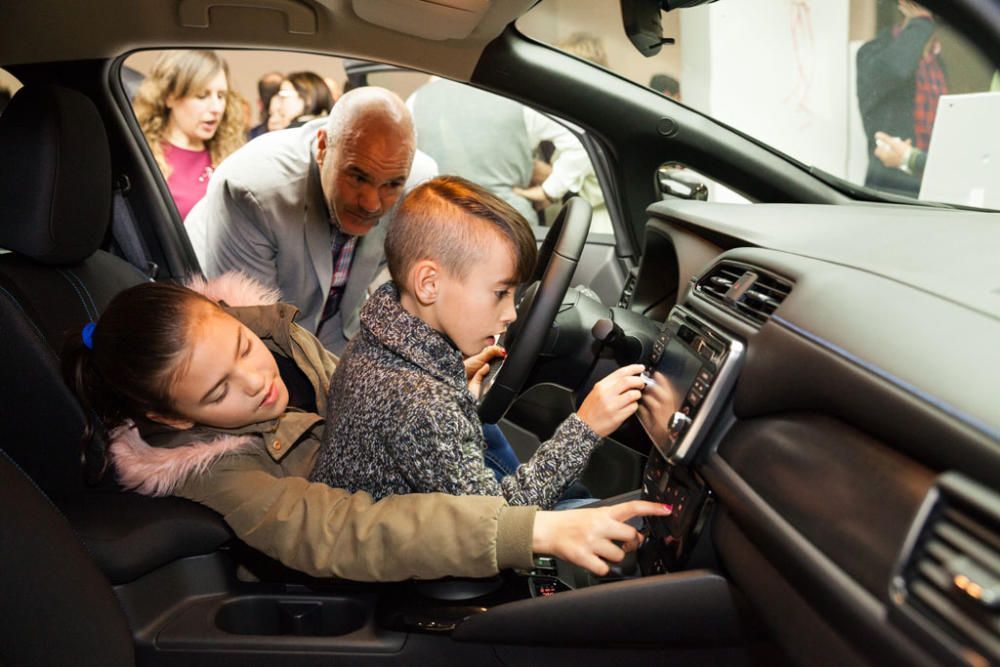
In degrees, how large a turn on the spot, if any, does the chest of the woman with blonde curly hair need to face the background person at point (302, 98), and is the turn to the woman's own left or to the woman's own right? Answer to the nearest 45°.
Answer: approximately 90° to the woman's own left

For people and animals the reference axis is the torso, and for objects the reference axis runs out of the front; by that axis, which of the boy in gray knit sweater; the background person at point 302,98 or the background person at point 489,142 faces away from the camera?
the background person at point 489,142

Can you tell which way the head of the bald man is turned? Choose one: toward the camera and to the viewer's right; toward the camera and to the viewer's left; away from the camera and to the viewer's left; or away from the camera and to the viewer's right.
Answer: toward the camera and to the viewer's right

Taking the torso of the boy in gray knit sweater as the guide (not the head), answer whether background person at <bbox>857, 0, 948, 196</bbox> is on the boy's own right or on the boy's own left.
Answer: on the boy's own left

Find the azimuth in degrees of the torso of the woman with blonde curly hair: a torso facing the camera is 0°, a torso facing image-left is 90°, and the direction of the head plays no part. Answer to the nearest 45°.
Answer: approximately 315°

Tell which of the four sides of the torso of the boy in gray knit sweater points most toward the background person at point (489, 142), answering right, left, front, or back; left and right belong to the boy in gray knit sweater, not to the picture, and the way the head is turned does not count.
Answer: left

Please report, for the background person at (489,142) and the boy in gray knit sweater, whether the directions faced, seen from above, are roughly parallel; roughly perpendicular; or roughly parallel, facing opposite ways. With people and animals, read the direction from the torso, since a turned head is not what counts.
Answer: roughly perpendicular

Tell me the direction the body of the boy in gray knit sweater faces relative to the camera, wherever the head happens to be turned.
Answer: to the viewer's right

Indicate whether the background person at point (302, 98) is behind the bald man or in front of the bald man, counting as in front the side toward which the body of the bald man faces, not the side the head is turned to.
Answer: behind

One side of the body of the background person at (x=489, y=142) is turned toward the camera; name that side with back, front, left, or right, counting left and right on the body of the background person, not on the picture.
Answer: back
